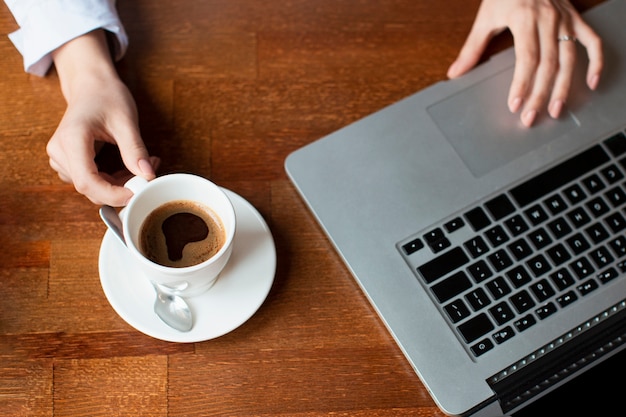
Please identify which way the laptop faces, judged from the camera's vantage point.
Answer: facing away from the viewer and to the left of the viewer
